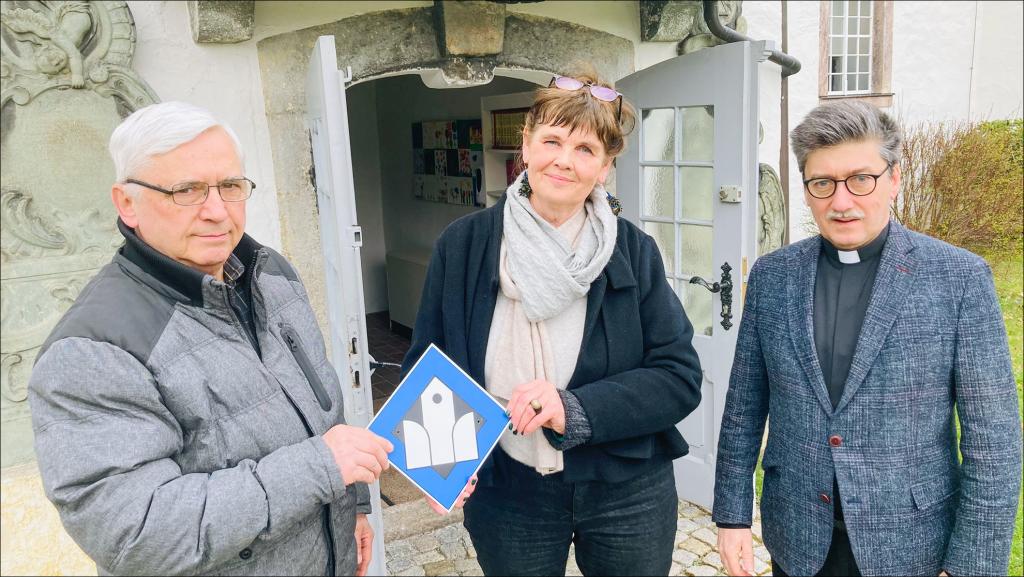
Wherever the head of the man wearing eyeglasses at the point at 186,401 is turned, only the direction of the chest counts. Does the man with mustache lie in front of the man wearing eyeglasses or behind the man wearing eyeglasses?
in front

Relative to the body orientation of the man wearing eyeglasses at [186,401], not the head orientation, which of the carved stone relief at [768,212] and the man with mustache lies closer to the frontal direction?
the man with mustache

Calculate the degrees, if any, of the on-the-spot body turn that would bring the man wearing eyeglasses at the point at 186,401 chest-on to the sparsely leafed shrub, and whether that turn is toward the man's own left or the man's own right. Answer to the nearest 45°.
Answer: approximately 90° to the man's own left

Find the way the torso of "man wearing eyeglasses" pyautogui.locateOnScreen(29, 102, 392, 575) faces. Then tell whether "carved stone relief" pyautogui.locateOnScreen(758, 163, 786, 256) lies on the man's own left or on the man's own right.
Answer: on the man's own left

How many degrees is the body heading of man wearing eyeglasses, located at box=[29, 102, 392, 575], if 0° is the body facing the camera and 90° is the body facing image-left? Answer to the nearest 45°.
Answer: approximately 315°
